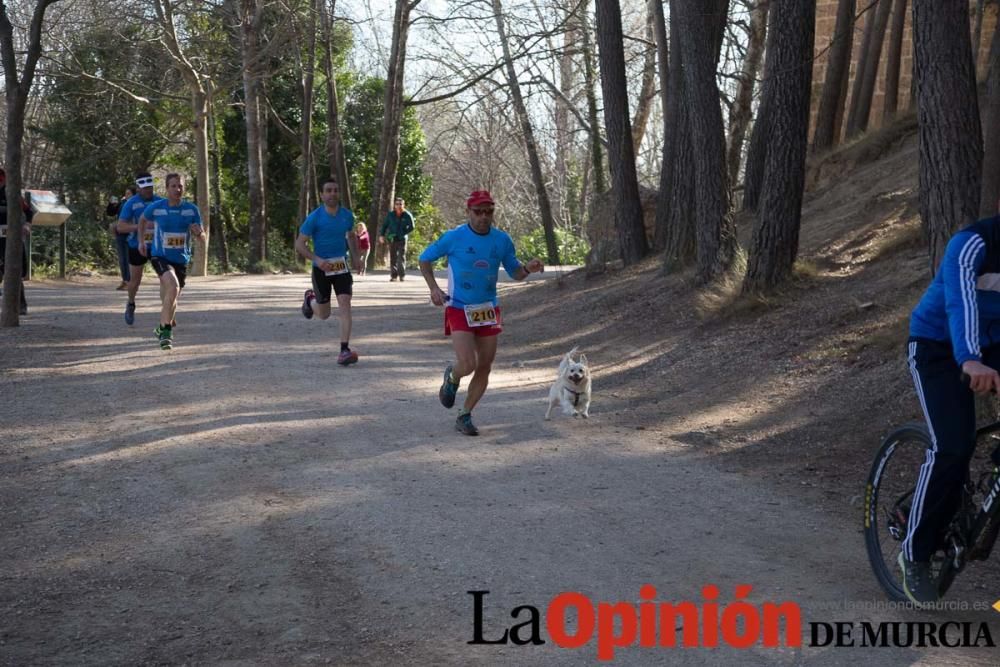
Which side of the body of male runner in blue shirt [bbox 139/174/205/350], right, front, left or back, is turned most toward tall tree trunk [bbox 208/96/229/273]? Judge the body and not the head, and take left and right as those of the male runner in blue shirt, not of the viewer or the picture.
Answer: back

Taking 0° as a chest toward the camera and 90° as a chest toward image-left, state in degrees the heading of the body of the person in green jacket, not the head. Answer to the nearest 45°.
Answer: approximately 0°

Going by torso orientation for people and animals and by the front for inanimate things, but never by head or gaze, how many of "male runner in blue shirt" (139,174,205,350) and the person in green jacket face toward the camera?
2

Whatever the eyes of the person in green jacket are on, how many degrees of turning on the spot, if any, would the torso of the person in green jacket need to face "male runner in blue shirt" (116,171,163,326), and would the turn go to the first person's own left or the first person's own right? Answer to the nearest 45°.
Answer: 0° — they already face them

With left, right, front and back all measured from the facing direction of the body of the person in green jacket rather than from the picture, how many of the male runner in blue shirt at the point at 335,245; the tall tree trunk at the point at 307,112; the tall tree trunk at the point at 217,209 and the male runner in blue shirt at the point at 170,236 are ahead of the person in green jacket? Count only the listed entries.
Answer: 2

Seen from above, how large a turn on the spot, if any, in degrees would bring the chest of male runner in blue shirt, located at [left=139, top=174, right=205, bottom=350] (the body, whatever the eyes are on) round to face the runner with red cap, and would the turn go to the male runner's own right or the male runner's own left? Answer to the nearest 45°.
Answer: approximately 45° to the male runner's own left

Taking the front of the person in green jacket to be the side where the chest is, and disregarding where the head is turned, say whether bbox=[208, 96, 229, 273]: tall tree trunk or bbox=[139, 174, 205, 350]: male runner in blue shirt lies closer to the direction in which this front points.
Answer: the male runner in blue shirt

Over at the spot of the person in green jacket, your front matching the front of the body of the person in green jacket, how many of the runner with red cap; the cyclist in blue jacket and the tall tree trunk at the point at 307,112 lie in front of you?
2

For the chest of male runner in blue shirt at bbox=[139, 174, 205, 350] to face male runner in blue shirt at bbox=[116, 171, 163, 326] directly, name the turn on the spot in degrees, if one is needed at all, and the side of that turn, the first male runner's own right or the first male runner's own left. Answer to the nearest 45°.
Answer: approximately 180°

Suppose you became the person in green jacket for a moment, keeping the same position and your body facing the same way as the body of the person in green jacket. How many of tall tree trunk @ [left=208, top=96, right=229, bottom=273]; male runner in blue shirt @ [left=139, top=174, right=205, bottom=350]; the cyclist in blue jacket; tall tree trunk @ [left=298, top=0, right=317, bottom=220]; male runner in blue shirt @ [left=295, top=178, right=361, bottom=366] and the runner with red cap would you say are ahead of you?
4

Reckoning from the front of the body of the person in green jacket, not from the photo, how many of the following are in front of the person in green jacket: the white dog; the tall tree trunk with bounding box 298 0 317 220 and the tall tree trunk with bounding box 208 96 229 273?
1

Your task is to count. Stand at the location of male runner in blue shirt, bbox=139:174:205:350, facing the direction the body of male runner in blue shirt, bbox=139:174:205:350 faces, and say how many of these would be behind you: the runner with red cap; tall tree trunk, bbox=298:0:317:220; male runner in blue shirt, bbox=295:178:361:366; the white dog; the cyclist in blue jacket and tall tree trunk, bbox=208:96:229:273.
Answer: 2

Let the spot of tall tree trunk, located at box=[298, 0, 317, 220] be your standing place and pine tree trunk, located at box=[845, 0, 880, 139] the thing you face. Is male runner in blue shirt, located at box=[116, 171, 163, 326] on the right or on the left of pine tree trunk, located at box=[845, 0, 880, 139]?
right
